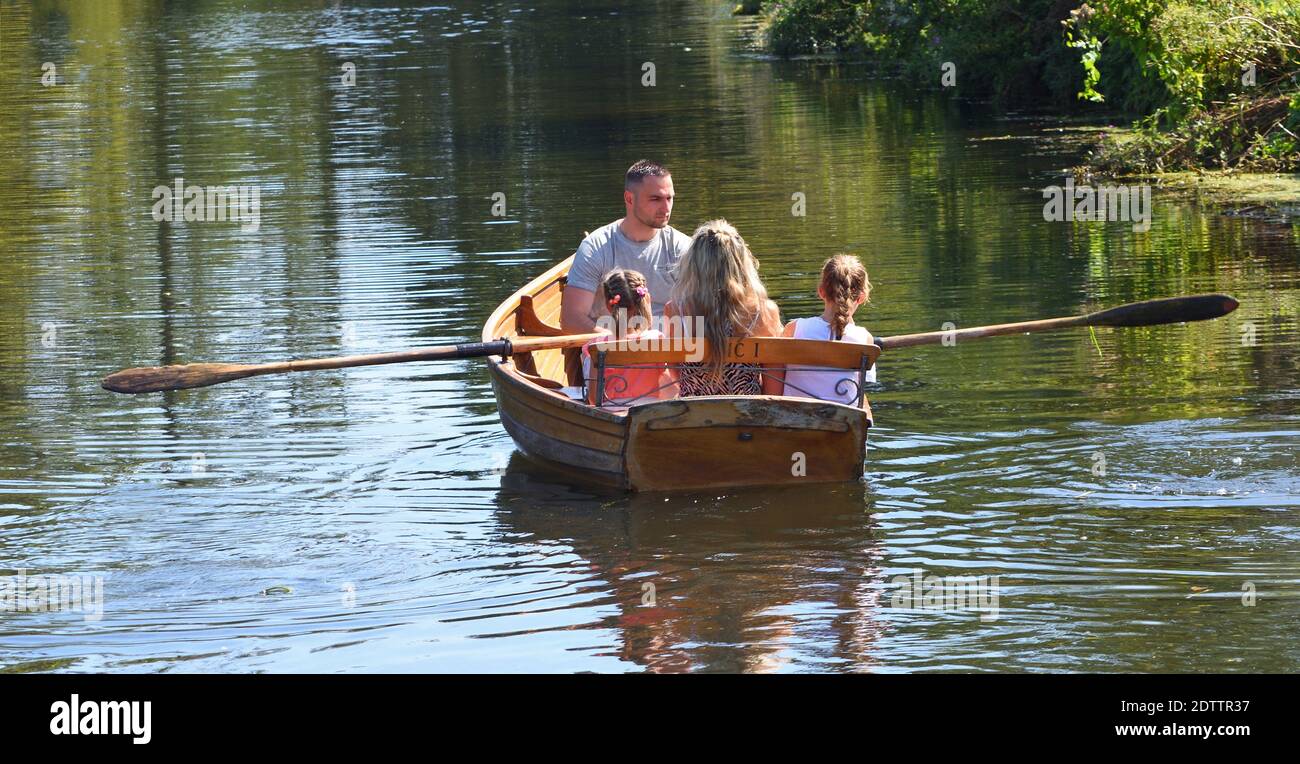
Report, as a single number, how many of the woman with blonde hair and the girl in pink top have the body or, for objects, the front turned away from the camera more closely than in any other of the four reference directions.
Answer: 2

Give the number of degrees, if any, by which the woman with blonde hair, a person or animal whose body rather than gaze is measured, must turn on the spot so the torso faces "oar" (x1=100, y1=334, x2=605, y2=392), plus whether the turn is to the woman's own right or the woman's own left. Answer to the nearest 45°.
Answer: approximately 90° to the woman's own left

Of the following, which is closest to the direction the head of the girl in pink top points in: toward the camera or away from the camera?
away from the camera

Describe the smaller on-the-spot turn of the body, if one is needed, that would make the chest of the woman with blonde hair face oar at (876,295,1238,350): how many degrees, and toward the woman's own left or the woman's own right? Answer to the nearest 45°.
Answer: approximately 90° to the woman's own right

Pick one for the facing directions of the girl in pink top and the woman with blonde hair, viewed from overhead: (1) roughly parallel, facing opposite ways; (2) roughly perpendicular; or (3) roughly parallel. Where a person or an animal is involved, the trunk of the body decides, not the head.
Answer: roughly parallel

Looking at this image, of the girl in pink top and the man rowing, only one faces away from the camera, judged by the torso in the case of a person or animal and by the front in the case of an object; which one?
the girl in pink top

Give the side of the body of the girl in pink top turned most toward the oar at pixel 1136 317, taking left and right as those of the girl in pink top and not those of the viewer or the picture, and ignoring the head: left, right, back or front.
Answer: right

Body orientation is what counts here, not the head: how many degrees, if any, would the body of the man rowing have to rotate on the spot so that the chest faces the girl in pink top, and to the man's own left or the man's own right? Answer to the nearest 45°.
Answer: approximately 45° to the man's own right

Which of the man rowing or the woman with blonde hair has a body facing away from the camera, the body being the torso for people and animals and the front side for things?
the woman with blonde hair

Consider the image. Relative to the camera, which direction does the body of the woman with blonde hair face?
away from the camera

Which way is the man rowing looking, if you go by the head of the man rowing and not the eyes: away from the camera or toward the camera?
toward the camera

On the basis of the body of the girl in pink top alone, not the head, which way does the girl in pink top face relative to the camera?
away from the camera

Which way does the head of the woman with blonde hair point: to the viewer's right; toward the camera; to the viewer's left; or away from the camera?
away from the camera

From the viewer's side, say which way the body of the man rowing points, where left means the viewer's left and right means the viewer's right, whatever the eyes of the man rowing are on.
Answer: facing the viewer and to the right of the viewer

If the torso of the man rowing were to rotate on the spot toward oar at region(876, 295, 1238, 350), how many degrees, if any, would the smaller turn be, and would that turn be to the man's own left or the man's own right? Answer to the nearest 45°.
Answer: approximately 45° to the man's own left

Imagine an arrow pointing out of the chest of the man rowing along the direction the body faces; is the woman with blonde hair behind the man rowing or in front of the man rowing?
in front

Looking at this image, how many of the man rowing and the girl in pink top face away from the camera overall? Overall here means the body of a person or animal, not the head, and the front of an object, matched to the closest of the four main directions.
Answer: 1
